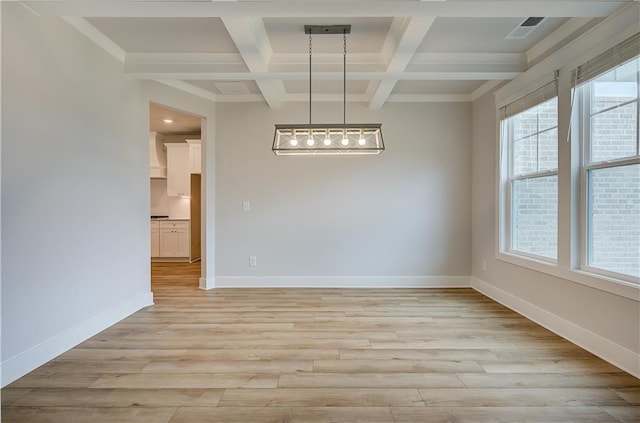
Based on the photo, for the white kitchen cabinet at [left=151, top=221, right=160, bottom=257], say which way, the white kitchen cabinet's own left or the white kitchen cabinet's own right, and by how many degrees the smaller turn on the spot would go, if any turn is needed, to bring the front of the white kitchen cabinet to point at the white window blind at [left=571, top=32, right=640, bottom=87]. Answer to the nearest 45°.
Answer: approximately 45° to the white kitchen cabinet's own left

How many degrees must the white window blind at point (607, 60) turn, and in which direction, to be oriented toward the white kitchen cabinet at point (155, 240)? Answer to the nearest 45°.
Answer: approximately 45° to its right

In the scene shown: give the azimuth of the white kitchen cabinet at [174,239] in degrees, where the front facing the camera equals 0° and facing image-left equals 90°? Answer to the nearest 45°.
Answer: approximately 0°

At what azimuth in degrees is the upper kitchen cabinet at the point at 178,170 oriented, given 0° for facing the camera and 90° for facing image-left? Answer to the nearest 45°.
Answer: approximately 0°

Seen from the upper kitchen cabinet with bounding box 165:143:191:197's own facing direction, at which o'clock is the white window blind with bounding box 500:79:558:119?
The white window blind is roughly at 11 o'clock from the upper kitchen cabinet.

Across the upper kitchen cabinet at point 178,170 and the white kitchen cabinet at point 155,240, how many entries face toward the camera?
2

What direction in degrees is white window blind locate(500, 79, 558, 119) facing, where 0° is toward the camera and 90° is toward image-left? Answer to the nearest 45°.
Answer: approximately 45°

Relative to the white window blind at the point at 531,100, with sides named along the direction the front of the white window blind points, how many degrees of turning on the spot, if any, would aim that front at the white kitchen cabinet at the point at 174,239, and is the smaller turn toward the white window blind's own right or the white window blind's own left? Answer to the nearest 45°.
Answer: approximately 45° to the white window blind's own right

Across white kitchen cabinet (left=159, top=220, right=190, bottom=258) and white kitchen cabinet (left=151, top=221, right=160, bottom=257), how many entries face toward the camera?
2
